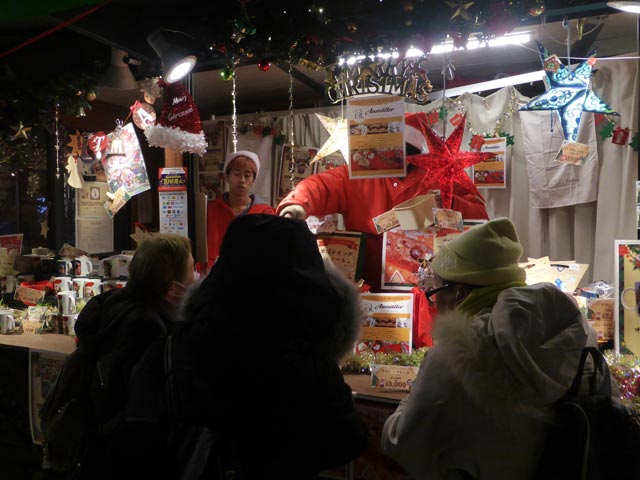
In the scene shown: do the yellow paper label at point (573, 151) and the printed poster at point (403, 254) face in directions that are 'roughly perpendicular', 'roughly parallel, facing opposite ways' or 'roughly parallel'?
roughly parallel

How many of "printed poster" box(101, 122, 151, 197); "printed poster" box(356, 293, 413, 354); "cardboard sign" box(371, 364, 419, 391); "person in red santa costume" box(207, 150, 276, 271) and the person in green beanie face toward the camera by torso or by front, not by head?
4

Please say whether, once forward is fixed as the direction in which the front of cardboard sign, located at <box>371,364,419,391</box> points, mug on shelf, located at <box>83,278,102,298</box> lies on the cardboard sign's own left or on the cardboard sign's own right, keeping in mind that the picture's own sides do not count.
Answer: on the cardboard sign's own right

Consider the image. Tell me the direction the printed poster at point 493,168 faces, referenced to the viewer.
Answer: facing the viewer

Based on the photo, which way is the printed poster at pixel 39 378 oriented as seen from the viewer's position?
toward the camera

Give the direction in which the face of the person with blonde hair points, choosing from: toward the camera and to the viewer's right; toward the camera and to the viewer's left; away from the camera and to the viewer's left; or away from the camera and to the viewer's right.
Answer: away from the camera and to the viewer's right

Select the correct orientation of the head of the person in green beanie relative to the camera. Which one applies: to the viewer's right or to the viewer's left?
to the viewer's left

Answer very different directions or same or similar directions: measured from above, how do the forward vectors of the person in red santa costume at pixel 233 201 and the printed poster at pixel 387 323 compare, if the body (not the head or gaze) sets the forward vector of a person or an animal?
same or similar directions

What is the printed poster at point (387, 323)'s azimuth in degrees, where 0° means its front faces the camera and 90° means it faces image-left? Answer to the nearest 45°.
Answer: approximately 0°

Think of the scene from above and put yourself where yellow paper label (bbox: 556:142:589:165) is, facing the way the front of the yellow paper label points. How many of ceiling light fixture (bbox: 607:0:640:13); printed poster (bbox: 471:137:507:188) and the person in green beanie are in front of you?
2

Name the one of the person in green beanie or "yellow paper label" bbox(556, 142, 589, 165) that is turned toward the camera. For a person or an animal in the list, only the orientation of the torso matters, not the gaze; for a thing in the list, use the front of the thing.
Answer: the yellow paper label

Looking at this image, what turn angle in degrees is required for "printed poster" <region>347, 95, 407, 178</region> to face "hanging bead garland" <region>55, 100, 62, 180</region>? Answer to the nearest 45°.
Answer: approximately 135° to its right

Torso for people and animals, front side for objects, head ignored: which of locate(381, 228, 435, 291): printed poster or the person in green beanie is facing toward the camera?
the printed poster

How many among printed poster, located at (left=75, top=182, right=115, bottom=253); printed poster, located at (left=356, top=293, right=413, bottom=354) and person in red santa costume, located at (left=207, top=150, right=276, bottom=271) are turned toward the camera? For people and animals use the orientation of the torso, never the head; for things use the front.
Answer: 3

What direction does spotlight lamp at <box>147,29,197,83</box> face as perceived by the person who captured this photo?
facing the viewer and to the right of the viewer

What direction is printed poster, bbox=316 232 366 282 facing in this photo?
toward the camera

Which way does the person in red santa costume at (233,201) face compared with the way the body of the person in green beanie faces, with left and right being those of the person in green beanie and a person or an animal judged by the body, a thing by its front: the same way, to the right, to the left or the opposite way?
the opposite way
